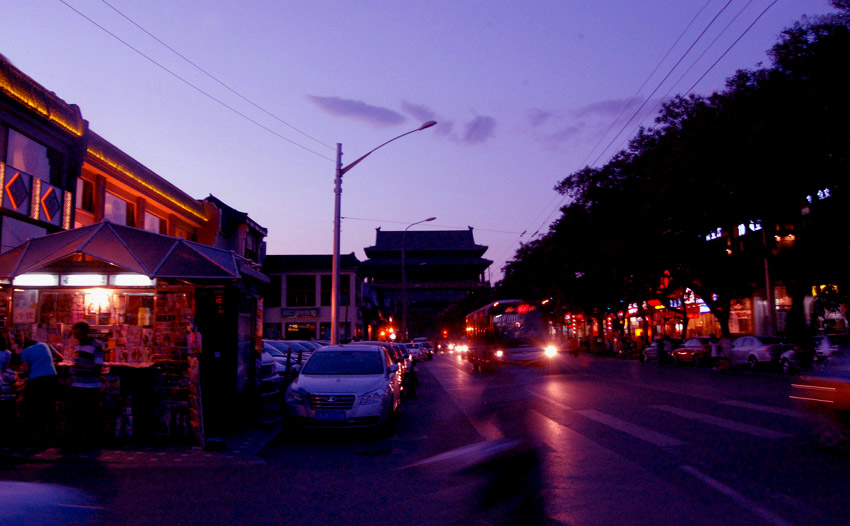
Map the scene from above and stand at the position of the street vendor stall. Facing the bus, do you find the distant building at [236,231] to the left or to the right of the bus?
left

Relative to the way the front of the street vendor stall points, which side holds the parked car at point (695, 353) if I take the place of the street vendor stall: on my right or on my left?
on my left

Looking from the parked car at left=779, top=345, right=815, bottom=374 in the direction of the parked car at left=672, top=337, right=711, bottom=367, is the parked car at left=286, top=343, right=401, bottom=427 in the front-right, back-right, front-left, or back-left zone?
back-left

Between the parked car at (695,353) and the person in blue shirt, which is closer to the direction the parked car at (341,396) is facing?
the person in blue shirt

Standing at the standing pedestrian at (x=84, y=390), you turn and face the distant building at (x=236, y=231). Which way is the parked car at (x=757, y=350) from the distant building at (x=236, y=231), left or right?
right

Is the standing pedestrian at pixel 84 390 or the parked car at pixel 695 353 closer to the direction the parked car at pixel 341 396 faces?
the standing pedestrian

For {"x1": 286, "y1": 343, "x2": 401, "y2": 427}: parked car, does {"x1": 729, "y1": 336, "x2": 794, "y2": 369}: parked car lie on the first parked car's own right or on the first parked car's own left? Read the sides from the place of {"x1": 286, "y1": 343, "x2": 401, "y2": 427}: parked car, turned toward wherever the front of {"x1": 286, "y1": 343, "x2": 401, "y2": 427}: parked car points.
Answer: on the first parked car's own left

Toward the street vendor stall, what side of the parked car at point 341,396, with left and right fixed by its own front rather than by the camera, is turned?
right

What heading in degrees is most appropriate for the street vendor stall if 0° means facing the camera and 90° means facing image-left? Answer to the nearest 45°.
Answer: approximately 0°

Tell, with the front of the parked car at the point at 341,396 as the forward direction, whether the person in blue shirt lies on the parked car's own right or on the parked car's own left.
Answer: on the parked car's own right

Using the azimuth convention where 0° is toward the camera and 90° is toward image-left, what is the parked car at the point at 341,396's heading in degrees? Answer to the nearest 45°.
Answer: approximately 0°
